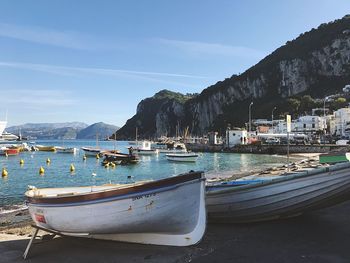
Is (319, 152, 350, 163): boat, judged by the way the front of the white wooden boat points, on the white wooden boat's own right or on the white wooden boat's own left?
on the white wooden boat's own left
